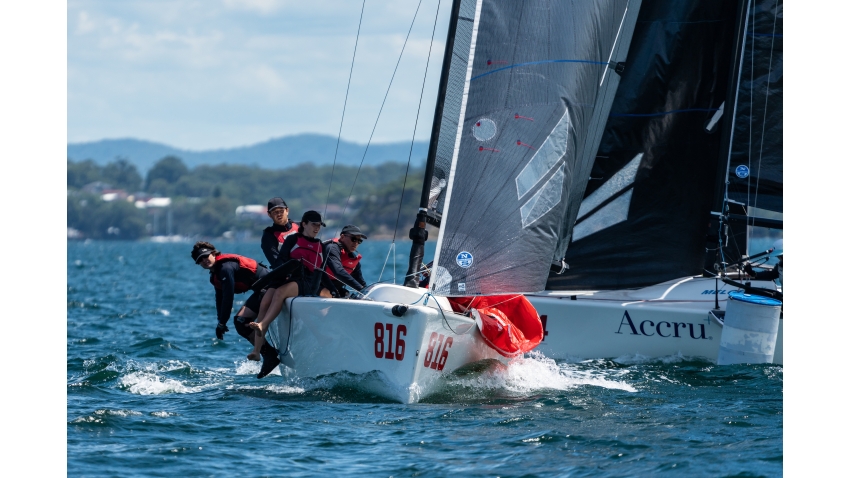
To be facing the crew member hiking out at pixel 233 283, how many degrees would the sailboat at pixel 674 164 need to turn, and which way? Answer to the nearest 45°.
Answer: approximately 45° to its left

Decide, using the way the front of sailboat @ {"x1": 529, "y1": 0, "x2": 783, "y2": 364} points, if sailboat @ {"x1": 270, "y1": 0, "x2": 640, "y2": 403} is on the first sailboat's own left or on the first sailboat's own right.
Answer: on the first sailboat's own left

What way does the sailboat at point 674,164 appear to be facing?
to the viewer's left

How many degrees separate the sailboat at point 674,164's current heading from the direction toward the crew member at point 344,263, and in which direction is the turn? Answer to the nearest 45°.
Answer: approximately 45° to its left

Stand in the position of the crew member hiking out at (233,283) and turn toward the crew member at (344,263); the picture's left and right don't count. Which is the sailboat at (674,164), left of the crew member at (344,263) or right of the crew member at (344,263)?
left
